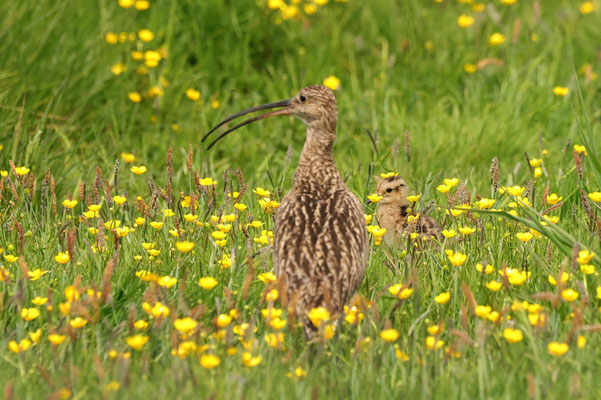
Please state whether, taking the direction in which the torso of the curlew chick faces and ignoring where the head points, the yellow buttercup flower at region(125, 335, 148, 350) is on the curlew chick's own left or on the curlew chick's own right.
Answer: on the curlew chick's own left

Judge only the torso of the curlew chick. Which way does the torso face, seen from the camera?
to the viewer's left

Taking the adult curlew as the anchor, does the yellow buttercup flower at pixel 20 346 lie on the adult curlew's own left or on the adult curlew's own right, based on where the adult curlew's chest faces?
on the adult curlew's own left

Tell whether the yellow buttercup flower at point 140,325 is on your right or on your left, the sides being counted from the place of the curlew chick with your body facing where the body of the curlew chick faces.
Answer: on your left

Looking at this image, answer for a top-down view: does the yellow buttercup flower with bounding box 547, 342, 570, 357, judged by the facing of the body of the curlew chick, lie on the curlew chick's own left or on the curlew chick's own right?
on the curlew chick's own left

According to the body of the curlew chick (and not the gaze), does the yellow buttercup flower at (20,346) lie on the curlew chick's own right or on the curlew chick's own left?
on the curlew chick's own left

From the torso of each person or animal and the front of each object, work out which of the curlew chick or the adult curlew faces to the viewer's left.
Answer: the curlew chick
